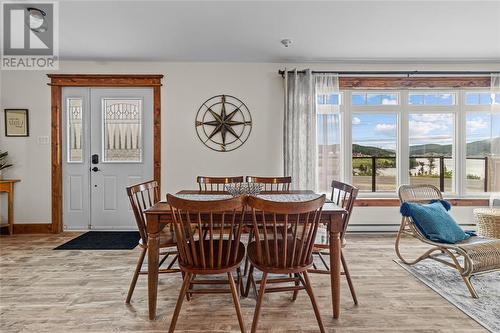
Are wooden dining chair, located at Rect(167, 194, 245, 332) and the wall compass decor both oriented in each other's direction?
yes

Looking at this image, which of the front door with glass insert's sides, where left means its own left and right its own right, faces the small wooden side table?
right

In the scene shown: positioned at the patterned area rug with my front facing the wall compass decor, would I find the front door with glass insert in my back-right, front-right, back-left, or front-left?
front-left

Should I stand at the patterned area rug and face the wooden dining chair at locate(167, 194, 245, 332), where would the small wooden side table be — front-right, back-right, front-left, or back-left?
front-right

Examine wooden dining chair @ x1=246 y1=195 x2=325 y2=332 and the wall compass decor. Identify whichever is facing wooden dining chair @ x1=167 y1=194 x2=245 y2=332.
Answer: the wall compass decor

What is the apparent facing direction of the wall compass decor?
toward the camera

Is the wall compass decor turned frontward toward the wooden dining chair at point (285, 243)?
yes

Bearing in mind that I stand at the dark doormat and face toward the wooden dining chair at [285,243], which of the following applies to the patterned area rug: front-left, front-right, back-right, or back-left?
front-left

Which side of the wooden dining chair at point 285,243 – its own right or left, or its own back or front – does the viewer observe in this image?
back

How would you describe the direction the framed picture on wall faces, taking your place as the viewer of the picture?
facing the viewer

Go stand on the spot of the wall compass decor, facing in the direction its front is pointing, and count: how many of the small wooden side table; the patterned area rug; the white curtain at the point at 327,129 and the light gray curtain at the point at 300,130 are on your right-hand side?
1

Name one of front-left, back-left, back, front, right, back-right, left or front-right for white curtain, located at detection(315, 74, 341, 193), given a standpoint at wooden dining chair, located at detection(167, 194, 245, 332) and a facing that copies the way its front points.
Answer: front-right

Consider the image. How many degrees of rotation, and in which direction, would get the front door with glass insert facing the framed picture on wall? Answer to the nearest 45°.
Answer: approximately 90° to its right

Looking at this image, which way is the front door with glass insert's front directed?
toward the camera

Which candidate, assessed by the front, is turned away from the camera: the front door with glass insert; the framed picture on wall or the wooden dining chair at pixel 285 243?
the wooden dining chair

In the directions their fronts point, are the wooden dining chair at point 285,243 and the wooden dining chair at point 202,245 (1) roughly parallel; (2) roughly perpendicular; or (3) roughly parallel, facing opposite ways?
roughly parallel

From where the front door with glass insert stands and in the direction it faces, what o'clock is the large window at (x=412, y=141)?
The large window is roughly at 10 o'clock from the front door with glass insert.

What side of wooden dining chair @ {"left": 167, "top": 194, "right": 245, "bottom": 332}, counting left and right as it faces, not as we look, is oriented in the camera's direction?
back
